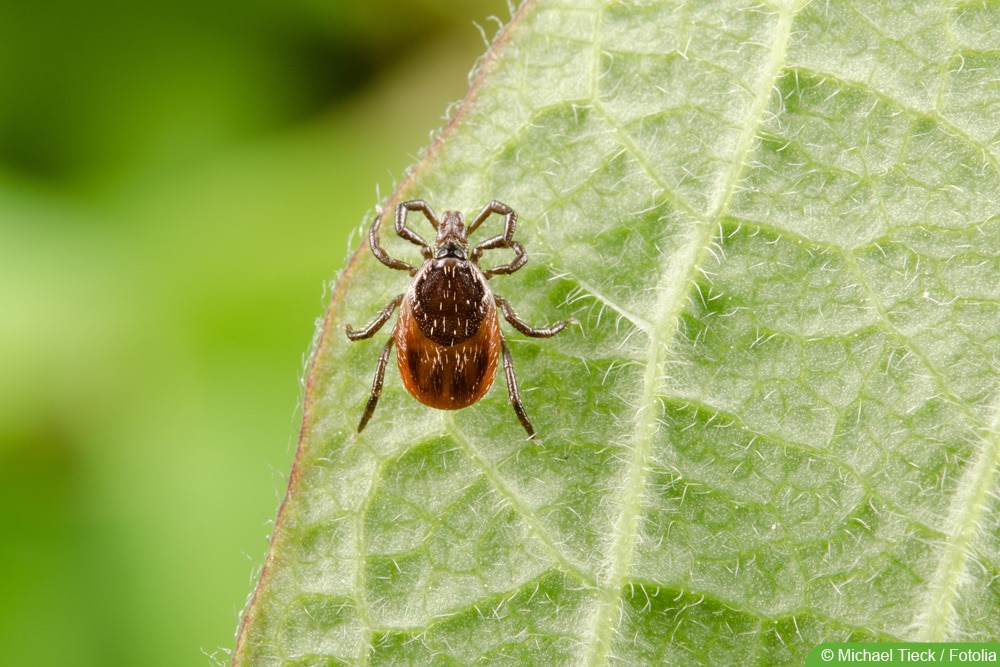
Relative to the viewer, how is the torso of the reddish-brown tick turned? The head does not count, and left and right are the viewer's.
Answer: facing away from the viewer
